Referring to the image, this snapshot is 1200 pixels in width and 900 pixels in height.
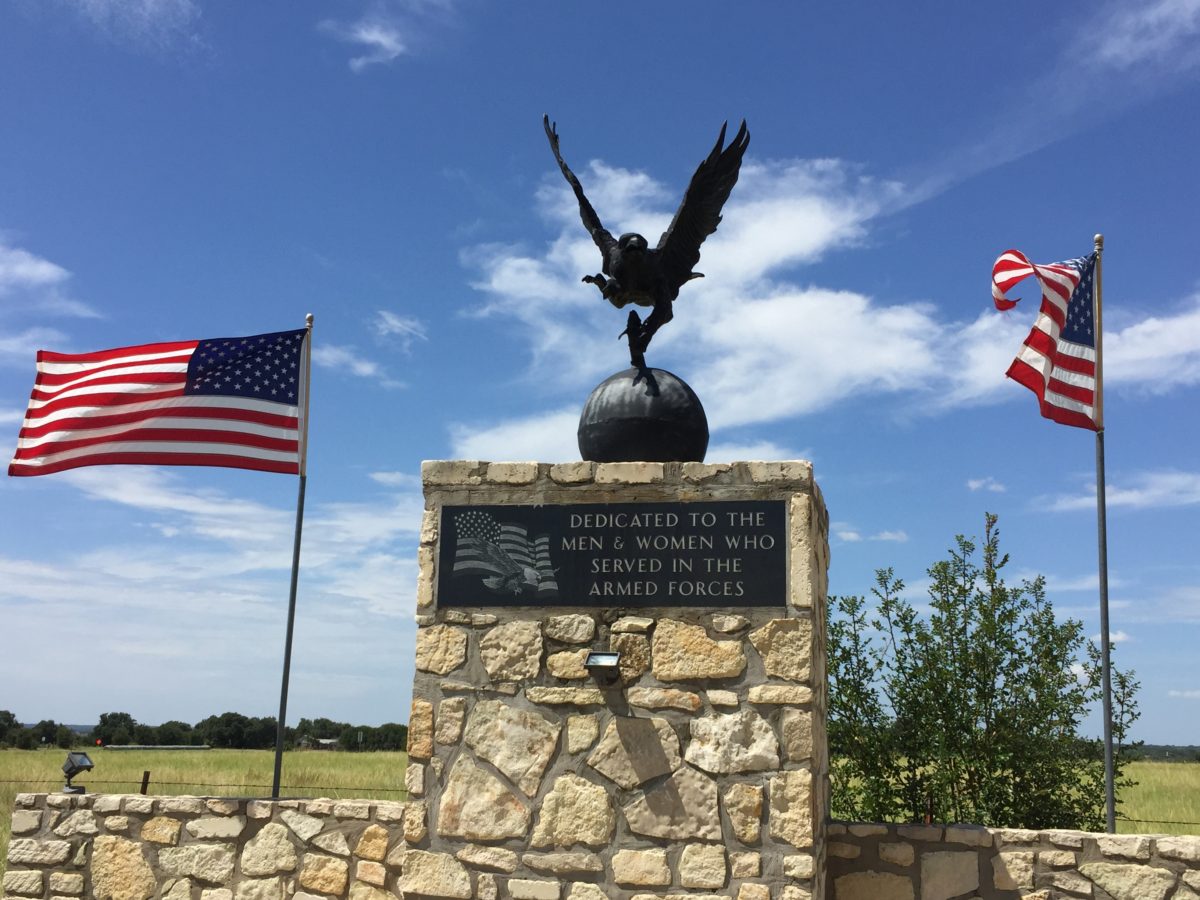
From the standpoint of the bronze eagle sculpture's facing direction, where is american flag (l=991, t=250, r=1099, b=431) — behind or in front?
behind

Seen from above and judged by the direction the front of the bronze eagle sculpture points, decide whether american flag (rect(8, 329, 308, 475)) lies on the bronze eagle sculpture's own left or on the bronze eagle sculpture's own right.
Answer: on the bronze eagle sculpture's own right

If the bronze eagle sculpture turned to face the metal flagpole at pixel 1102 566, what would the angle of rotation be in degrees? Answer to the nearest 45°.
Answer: approximately 135° to its left

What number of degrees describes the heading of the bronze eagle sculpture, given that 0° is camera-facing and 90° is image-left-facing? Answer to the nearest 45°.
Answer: approximately 45°

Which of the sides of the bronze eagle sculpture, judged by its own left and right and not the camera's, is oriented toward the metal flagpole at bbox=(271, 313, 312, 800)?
right
